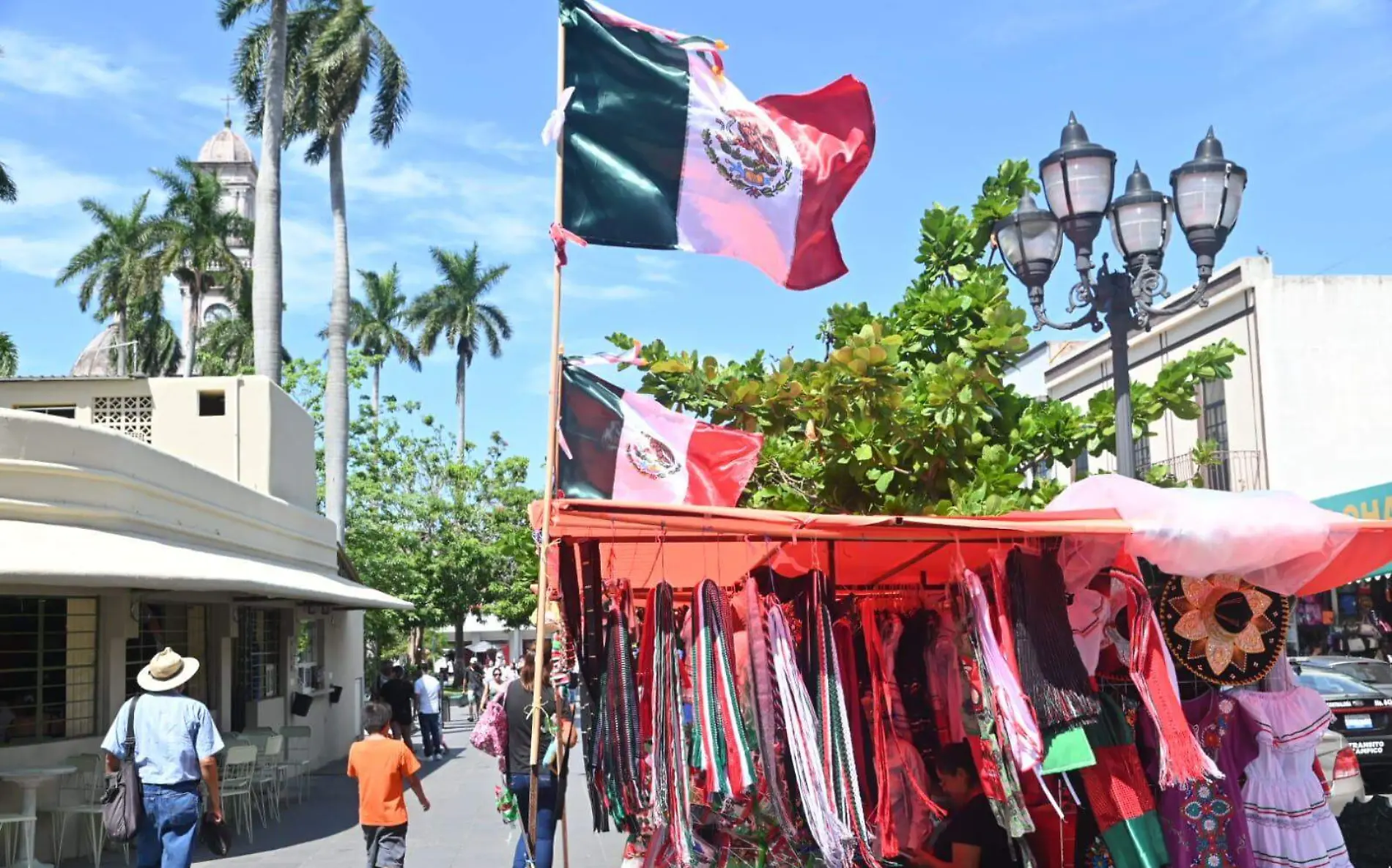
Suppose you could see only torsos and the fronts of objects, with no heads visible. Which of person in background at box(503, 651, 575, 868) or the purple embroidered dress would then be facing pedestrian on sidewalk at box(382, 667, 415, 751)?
the person in background

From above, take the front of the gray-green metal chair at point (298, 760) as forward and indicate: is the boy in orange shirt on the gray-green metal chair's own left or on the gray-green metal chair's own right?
on the gray-green metal chair's own left

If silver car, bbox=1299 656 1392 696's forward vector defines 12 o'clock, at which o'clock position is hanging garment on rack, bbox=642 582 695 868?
The hanging garment on rack is roughly at 8 o'clock from the silver car.

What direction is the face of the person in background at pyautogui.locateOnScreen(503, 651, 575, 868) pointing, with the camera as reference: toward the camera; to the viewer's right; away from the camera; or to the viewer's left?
away from the camera

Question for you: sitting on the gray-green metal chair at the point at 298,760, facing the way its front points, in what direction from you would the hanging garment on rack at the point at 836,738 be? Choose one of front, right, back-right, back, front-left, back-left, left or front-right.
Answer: front-left

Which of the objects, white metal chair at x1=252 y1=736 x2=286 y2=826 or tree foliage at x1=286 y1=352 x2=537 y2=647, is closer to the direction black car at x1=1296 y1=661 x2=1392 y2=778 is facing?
the tree foliage

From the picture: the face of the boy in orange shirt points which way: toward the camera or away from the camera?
away from the camera

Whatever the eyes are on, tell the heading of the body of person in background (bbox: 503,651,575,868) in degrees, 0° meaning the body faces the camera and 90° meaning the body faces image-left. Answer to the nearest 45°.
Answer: approximately 180°
